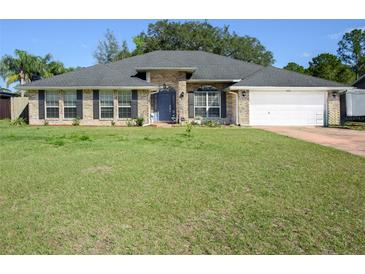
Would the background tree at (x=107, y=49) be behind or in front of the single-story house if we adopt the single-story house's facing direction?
behind

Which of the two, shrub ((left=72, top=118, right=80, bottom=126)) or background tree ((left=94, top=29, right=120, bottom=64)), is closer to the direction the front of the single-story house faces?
the shrub

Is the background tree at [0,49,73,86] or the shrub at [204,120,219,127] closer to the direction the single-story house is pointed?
the shrub

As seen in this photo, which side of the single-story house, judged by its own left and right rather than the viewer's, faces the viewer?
front

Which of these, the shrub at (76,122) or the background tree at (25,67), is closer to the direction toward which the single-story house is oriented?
the shrub

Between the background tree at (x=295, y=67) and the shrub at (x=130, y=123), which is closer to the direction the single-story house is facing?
the shrub

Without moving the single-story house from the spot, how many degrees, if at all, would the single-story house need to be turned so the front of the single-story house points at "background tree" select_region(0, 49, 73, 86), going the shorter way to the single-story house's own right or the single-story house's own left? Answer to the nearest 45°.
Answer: approximately 135° to the single-story house's own right

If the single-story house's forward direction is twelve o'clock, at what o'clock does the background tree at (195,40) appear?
The background tree is roughly at 6 o'clock from the single-story house.
